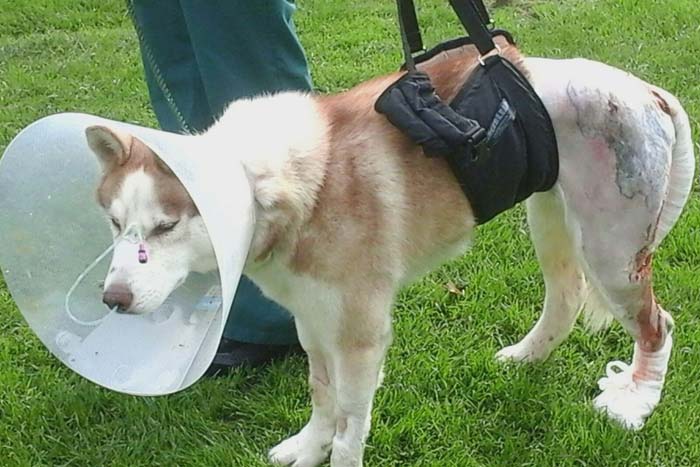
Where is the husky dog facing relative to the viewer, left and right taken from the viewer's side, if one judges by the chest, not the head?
facing the viewer and to the left of the viewer
